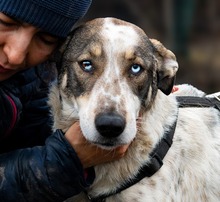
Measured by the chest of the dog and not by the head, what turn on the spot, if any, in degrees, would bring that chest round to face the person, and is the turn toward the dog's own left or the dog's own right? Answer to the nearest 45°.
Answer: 0° — it already faces them

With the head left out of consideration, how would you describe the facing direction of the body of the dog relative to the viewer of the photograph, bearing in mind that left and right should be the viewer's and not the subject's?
facing the viewer and to the left of the viewer
